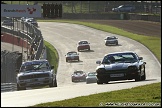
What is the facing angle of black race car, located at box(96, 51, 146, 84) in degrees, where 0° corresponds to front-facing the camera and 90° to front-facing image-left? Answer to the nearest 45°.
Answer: approximately 0°
